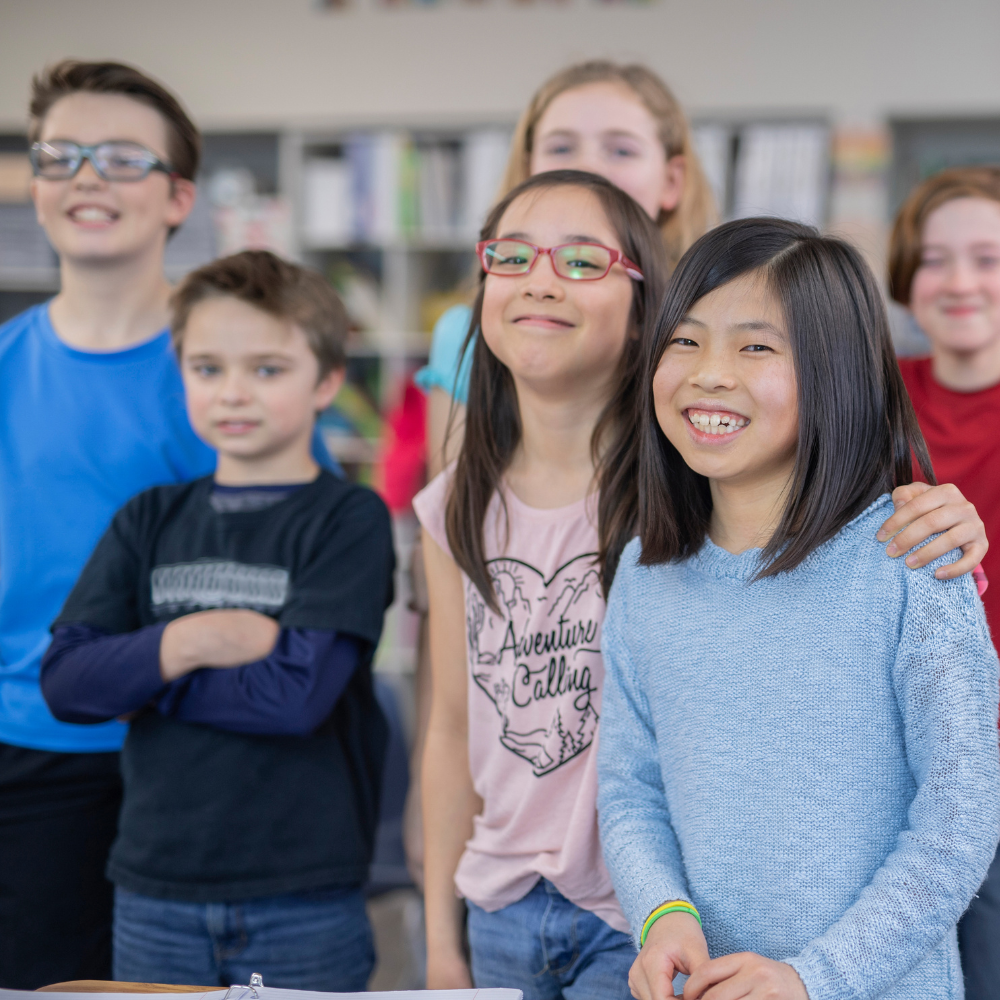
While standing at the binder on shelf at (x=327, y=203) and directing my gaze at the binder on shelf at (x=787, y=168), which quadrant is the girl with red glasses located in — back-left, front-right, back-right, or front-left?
front-right

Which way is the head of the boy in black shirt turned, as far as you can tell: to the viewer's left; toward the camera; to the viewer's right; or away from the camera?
toward the camera

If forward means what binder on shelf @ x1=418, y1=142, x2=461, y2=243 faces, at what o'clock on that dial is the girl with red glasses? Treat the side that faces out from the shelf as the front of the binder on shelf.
The girl with red glasses is roughly at 12 o'clock from the binder on shelf.

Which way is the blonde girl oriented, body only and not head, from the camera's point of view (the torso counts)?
toward the camera

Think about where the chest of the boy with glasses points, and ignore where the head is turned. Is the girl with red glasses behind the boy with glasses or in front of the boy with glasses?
in front

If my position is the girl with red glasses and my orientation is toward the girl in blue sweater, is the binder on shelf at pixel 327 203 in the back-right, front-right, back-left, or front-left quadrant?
back-left

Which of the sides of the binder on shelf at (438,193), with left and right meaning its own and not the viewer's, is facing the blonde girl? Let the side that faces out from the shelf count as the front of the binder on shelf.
front

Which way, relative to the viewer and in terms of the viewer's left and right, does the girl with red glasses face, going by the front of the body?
facing the viewer

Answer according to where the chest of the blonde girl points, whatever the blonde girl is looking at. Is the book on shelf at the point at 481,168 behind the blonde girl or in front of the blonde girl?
behind

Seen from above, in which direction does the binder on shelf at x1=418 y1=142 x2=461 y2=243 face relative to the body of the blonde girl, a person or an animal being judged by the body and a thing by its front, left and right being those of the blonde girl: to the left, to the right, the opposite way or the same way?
the same way
